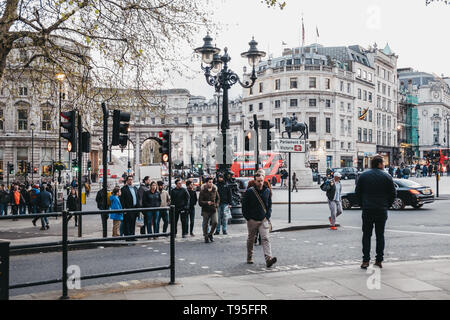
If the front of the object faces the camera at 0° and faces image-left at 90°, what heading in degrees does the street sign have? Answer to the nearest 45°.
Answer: approximately 0°

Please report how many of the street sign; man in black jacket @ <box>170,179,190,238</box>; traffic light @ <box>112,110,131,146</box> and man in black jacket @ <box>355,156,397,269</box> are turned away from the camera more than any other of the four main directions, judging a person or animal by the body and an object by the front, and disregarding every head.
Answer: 1

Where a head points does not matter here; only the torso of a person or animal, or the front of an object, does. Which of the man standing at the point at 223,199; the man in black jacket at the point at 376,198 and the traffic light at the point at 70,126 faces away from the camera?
the man in black jacket

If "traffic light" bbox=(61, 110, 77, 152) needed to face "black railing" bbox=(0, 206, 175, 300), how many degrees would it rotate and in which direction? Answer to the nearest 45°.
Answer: approximately 45° to its left

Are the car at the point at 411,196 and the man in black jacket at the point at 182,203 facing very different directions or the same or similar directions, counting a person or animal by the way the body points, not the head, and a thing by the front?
very different directions

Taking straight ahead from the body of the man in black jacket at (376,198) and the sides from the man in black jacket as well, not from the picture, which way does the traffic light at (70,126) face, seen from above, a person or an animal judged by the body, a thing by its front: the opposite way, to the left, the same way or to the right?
the opposite way

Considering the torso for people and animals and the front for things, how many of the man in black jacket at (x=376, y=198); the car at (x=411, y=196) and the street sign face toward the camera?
1

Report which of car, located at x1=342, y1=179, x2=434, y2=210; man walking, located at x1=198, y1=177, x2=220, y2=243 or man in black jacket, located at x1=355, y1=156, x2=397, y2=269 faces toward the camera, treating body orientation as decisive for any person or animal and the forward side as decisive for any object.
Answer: the man walking

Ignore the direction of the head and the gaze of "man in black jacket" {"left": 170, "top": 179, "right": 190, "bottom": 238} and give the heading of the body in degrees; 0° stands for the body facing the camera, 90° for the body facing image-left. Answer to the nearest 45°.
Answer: approximately 0°

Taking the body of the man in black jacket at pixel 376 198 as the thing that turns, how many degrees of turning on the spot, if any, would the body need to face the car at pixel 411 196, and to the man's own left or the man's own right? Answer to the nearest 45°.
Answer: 0° — they already face it

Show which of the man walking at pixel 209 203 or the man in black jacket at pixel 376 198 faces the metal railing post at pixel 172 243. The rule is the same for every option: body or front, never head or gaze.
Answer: the man walking

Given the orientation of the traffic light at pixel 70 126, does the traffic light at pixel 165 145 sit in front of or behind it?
behind

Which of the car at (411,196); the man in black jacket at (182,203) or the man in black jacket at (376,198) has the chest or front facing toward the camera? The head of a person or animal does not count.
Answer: the man in black jacket at (182,203)

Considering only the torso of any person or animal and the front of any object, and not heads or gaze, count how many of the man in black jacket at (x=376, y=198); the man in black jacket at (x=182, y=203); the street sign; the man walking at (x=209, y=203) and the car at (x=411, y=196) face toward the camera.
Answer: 3
